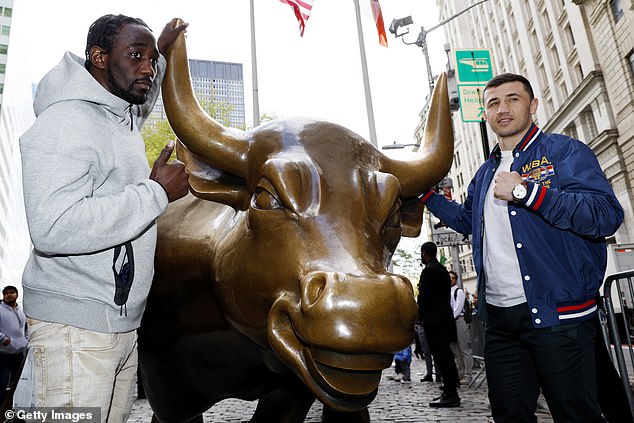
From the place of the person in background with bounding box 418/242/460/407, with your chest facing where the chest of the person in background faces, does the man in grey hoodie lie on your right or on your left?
on your left

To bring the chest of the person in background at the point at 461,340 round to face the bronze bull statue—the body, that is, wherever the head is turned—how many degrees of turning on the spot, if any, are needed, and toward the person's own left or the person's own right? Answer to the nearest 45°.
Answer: approximately 45° to the person's own left

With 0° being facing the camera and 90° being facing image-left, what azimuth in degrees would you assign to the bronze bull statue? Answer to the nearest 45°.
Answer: approximately 315°

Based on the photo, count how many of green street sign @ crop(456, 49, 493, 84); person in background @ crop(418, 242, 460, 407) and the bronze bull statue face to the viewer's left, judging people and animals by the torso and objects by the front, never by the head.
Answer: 1

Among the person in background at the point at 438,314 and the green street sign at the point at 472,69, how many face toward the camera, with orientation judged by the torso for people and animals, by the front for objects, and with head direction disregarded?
1

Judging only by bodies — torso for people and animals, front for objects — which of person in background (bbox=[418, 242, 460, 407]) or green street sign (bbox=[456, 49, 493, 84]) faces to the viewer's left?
the person in background

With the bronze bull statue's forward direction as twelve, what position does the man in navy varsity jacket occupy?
The man in navy varsity jacket is roughly at 10 o'clock from the bronze bull statue.

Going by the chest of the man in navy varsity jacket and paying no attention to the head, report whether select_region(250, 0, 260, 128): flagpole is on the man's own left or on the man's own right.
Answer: on the man's own right

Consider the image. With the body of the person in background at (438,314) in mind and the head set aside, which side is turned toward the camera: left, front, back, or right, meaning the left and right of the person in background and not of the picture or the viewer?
left
